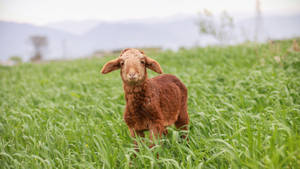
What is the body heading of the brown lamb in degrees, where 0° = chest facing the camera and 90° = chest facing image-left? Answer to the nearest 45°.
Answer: approximately 45°
